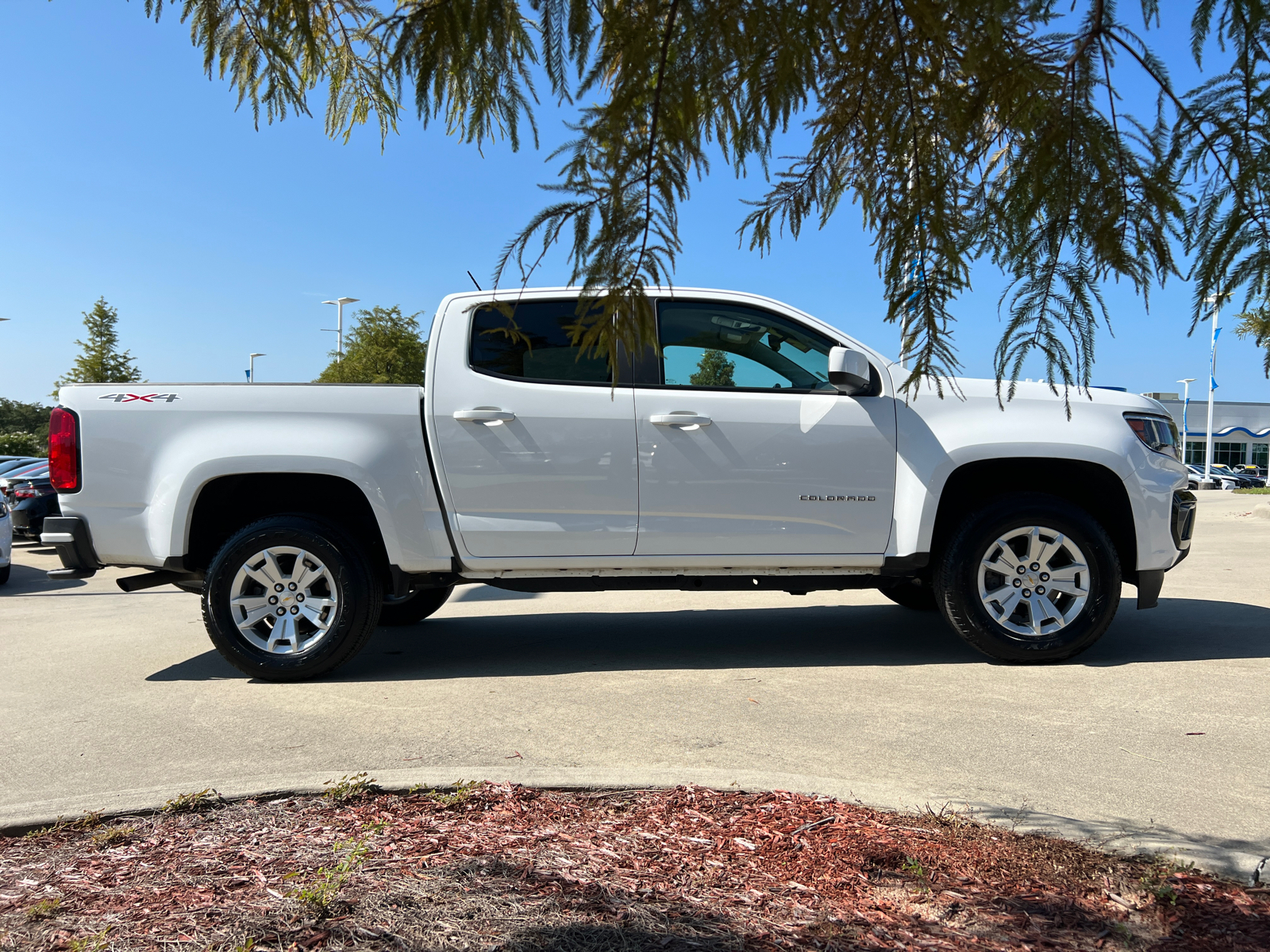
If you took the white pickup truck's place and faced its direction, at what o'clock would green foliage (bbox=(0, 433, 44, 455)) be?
The green foliage is roughly at 8 o'clock from the white pickup truck.

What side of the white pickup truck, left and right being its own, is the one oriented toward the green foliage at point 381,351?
left

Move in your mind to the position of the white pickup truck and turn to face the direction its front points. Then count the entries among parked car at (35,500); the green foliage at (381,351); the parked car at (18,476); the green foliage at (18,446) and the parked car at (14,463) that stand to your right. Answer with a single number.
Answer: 0

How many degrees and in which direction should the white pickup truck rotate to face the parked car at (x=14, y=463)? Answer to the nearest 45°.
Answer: approximately 135° to its left

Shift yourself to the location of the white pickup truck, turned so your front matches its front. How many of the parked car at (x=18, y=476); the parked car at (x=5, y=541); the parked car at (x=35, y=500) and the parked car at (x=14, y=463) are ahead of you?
0

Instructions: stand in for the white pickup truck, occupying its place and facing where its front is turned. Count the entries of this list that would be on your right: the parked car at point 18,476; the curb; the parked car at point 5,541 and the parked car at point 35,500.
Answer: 1

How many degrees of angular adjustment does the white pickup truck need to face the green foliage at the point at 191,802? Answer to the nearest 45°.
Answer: approximately 135° to its right

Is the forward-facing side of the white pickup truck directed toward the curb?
no

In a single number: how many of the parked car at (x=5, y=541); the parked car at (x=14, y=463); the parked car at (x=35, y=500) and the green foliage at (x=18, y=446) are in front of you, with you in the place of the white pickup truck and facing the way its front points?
0

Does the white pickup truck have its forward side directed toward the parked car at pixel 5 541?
no

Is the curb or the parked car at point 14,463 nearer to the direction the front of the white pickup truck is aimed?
the curb

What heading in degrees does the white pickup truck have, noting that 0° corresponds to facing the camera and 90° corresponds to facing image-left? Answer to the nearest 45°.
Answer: approximately 270°

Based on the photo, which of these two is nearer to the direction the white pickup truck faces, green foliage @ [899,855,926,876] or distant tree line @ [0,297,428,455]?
the green foliage

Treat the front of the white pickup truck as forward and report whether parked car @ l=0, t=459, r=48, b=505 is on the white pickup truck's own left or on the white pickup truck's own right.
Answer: on the white pickup truck's own left

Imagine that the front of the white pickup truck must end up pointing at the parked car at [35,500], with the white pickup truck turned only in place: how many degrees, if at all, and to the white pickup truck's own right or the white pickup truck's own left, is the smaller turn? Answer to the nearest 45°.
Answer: approximately 135° to the white pickup truck's own left

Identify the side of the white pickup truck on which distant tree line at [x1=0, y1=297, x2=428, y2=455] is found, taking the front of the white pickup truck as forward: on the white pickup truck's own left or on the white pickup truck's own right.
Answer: on the white pickup truck's own left
